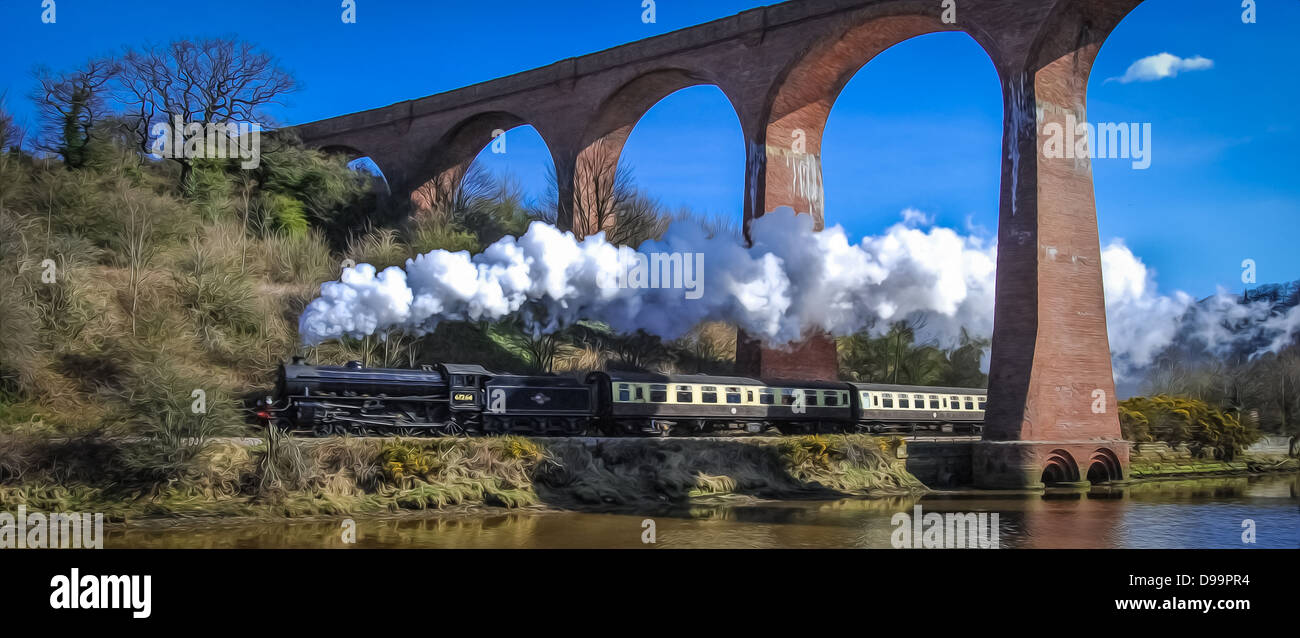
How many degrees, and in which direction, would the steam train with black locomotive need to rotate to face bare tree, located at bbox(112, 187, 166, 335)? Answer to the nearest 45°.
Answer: approximately 45° to its right

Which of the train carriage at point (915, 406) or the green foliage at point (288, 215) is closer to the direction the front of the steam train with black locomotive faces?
the green foliage

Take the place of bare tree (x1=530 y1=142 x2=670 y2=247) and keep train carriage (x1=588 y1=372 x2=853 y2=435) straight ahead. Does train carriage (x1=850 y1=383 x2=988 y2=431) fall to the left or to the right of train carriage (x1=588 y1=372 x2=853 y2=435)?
left

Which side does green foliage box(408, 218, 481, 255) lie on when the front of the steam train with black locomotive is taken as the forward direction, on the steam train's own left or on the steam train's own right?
on the steam train's own right

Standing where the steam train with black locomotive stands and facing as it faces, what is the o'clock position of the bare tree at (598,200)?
The bare tree is roughly at 3 o'clock from the steam train with black locomotive.

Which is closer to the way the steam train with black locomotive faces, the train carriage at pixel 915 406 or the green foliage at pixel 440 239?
the green foliage

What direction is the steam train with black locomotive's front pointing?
to the viewer's left

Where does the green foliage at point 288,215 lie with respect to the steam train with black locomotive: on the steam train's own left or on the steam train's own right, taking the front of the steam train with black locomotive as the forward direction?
on the steam train's own right
